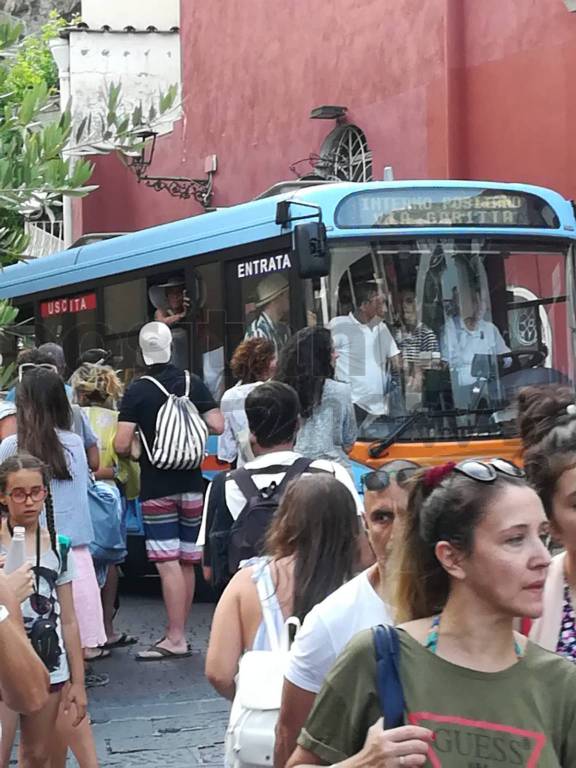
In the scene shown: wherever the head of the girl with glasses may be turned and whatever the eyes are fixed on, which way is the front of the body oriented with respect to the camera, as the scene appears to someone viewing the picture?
toward the camera

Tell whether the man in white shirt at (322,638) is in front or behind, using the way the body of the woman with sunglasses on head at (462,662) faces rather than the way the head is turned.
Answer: behind

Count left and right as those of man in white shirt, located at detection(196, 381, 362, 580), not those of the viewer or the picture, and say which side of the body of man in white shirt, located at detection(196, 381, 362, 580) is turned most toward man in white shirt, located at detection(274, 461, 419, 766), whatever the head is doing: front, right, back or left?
back

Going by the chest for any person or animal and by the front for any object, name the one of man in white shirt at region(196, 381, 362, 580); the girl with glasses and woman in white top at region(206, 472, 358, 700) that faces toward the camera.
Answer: the girl with glasses

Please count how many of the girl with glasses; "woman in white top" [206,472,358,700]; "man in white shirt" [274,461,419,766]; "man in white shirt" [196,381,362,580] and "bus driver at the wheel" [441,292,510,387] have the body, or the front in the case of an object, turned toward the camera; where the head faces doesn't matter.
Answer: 3

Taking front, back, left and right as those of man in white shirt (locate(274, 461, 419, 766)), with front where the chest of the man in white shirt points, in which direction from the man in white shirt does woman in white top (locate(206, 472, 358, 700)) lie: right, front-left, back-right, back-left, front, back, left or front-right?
back

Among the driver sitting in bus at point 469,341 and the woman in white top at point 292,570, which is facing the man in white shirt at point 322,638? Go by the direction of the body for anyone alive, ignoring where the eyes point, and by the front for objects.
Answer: the driver sitting in bus

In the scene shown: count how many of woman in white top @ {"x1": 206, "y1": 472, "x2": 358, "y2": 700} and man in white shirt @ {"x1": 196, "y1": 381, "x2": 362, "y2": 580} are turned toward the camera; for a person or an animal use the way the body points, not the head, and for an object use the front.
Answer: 0

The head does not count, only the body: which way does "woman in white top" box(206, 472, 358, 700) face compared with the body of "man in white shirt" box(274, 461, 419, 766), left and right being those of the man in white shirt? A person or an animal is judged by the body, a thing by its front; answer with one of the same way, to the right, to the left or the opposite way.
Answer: the opposite way

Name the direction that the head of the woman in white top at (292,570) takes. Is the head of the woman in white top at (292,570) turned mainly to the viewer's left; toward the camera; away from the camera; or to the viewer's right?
away from the camera

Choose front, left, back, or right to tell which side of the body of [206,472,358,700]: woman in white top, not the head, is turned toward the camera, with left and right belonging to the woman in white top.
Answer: back

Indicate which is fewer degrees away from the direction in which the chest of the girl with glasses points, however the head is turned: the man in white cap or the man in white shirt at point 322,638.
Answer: the man in white shirt

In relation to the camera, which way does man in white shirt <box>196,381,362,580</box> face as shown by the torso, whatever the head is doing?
away from the camera

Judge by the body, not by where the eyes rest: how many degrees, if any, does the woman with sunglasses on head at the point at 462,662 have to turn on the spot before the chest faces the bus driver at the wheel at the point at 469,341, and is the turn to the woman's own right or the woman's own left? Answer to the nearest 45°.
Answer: approximately 135° to the woman's own left

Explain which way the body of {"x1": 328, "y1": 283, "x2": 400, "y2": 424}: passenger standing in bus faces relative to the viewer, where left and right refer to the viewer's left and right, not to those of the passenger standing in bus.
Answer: facing the viewer and to the right of the viewer

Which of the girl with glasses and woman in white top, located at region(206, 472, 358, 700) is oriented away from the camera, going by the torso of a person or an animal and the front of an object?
the woman in white top

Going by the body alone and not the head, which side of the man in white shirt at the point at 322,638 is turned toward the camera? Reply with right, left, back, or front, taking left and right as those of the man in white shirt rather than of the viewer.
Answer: front

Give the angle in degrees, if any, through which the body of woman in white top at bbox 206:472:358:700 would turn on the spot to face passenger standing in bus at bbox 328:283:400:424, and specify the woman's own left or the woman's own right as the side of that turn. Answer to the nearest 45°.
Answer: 0° — they already face them
